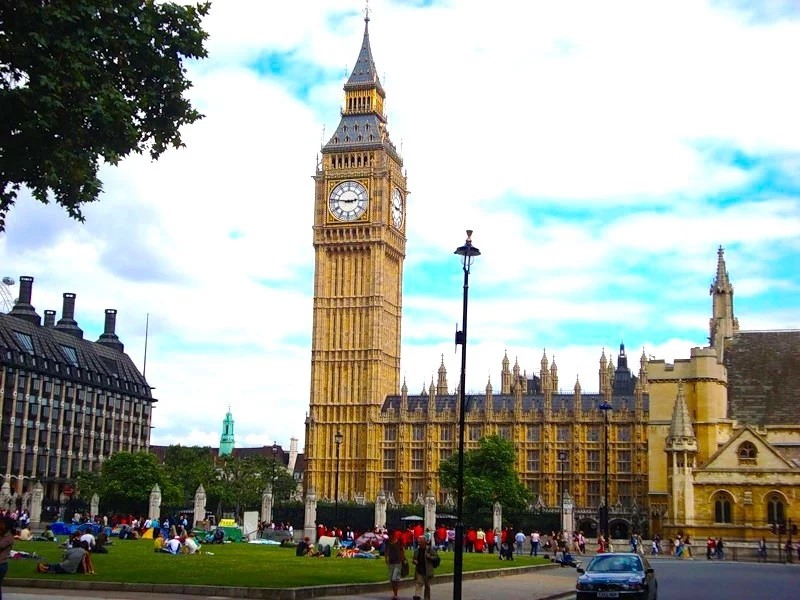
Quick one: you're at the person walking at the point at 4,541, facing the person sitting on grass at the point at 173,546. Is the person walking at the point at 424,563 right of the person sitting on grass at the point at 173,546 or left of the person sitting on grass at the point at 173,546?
right

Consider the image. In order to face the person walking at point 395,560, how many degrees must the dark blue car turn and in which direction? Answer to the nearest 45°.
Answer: approximately 90° to its right

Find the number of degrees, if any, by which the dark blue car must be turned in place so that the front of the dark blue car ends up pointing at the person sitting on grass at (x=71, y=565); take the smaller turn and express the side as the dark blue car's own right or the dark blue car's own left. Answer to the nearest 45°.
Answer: approximately 90° to the dark blue car's own right

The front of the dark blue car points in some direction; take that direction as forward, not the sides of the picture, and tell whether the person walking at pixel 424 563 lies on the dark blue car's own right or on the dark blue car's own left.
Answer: on the dark blue car's own right

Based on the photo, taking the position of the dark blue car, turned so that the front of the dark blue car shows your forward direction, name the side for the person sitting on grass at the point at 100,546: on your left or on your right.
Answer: on your right

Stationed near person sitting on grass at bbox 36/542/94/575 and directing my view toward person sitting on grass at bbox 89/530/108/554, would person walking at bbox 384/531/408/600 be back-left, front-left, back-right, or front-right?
back-right

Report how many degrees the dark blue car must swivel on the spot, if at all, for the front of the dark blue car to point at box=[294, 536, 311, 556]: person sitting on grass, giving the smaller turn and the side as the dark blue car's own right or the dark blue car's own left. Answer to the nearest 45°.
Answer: approximately 135° to the dark blue car's own right

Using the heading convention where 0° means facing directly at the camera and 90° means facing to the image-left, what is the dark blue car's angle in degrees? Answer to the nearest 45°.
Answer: approximately 0°
